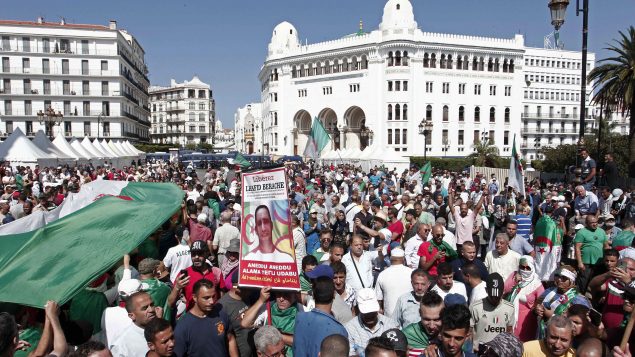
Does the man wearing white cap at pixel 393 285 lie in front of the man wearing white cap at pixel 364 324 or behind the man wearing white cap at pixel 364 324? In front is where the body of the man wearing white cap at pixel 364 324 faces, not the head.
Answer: behind

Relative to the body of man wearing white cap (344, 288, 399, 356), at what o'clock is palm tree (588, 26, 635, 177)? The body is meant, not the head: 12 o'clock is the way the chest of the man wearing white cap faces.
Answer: The palm tree is roughly at 7 o'clock from the man wearing white cap.

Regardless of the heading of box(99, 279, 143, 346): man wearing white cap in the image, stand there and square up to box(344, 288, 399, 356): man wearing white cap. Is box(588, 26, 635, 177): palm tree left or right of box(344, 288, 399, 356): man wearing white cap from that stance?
left

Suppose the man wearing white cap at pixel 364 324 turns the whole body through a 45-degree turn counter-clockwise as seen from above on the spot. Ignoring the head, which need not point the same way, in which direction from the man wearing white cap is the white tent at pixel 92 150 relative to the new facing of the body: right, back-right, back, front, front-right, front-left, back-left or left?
back

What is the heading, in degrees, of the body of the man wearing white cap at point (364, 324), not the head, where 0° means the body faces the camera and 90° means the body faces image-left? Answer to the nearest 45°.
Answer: approximately 0°
